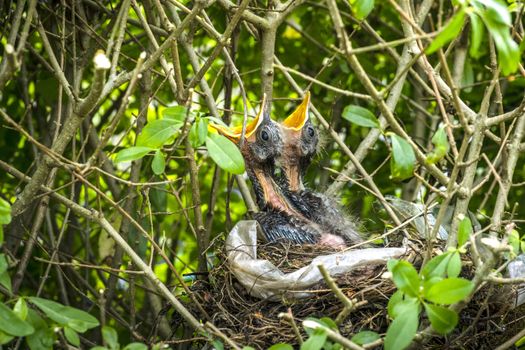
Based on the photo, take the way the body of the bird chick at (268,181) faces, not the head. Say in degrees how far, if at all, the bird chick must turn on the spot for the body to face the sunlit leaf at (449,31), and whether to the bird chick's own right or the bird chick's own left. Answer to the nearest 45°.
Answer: approximately 90° to the bird chick's own left

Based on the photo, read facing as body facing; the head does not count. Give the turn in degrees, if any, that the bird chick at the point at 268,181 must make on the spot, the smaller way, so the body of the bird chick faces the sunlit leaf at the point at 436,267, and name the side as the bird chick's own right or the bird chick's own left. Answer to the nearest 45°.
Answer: approximately 90° to the bird chick's own left

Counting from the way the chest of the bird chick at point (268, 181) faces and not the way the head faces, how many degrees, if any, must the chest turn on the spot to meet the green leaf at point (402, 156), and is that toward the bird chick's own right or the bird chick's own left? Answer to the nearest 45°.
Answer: approximately 90° to the bird chick's own left

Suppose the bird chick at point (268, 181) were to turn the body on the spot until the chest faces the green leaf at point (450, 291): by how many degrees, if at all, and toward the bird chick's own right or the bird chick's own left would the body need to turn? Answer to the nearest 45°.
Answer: approximately 90° to the bird chick's own left

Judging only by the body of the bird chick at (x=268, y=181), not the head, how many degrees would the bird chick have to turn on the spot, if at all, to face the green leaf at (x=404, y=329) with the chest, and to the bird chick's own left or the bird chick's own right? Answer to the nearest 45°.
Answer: approximately 90° to the bird chick's own left

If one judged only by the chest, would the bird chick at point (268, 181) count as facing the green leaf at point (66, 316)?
no
